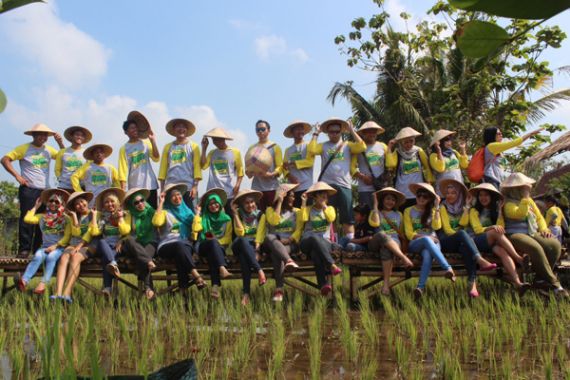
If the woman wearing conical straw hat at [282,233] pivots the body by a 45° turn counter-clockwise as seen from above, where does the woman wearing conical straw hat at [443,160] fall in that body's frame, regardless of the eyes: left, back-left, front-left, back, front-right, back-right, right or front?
front-left

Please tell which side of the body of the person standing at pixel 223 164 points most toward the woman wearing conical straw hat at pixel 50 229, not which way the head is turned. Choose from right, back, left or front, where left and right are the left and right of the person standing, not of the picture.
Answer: right

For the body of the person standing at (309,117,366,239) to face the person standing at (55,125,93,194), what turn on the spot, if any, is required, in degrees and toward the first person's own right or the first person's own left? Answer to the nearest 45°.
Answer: approximately 90° to the first person's own right

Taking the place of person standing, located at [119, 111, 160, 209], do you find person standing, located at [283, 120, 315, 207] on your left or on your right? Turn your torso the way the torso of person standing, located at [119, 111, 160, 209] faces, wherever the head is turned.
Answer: on your left

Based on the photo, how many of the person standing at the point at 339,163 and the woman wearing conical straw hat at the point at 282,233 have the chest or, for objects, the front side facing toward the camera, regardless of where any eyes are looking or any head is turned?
2

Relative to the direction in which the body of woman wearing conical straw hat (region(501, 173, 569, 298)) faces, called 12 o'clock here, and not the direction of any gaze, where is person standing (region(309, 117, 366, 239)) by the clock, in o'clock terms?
The person standing is roughly at 4 o'clock from the woman wearing conical straw hat.

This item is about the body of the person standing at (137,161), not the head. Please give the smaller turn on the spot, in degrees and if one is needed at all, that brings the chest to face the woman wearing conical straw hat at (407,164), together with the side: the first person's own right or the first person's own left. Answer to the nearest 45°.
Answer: approximately 90° to the first person's own left

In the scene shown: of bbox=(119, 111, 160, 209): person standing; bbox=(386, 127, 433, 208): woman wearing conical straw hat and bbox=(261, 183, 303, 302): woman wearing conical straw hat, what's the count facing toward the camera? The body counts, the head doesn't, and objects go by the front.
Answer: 3

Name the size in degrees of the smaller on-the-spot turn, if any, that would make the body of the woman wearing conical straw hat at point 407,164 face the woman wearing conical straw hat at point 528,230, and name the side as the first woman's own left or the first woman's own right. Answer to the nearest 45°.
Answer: approximately 90° to the first woman's own left
